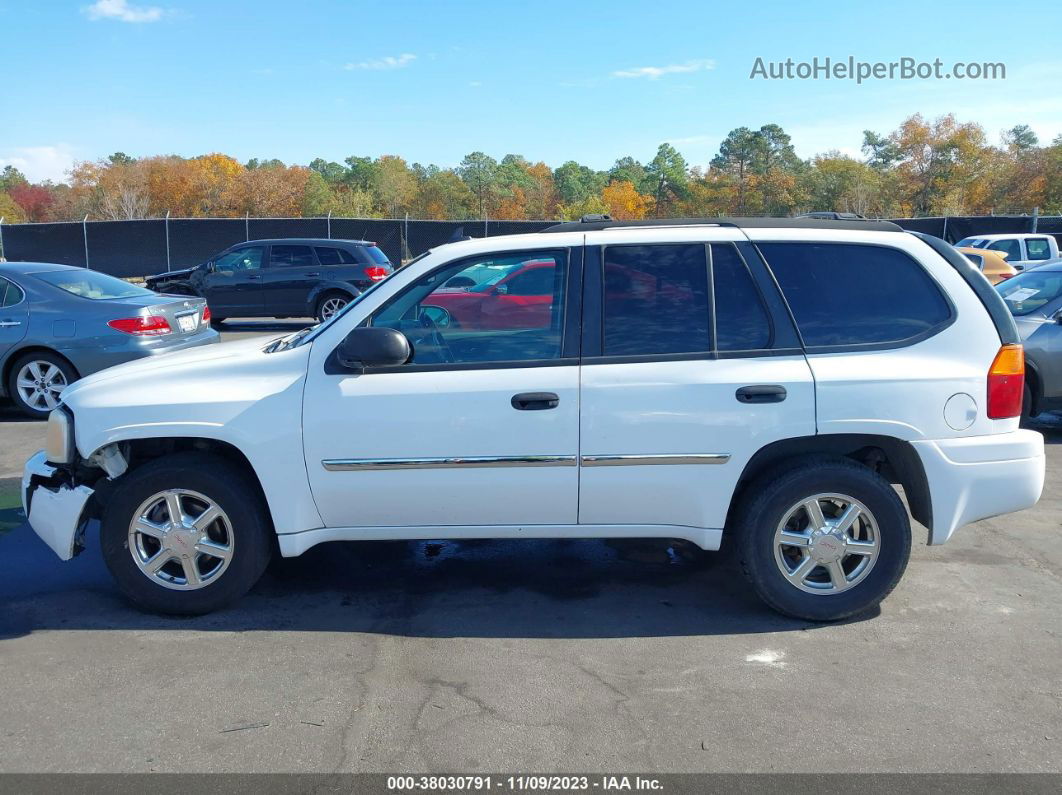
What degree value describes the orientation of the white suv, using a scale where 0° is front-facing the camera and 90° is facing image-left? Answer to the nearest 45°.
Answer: approximately 90°

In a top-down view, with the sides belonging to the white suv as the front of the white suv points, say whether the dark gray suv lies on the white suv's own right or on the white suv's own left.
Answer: on the white suv's own right

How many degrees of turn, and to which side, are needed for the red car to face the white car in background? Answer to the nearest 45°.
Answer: approximately 135° to its right

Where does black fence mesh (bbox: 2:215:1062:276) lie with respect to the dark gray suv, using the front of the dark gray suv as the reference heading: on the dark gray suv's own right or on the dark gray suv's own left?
on the dark gray suv's own right

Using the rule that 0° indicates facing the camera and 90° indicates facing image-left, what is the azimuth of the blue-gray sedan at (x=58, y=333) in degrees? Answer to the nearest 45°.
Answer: approximately 135°

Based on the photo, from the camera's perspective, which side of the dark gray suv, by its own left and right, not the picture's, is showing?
left

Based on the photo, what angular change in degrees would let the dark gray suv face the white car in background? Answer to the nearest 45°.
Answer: approximately 180°

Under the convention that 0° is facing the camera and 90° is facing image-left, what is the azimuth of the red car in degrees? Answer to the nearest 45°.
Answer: approximately 90°

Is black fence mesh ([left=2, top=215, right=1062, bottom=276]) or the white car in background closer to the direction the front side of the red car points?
the black fence mesh
